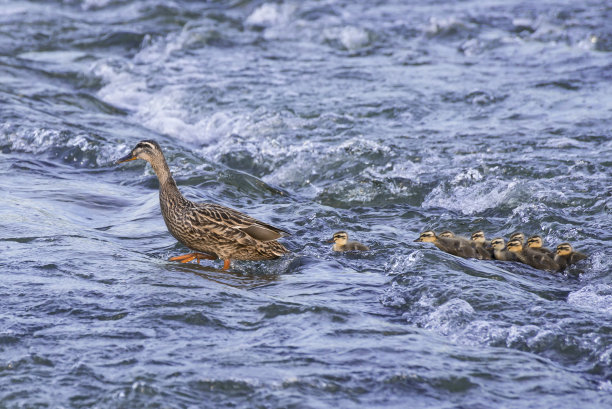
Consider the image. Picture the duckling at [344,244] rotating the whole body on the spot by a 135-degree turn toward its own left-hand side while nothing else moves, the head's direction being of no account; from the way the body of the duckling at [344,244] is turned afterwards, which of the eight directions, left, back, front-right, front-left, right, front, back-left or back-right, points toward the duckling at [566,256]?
front-left

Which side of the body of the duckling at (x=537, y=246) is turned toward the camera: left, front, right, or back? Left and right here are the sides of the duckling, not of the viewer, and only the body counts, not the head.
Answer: left

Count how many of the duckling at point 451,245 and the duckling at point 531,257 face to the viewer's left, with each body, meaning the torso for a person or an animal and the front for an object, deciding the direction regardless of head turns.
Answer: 2

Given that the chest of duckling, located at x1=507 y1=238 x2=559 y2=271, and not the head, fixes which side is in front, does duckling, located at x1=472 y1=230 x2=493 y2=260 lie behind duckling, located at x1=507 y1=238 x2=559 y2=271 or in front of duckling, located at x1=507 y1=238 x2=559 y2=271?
in front

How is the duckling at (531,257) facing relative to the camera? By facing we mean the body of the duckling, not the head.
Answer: to the viewer's left

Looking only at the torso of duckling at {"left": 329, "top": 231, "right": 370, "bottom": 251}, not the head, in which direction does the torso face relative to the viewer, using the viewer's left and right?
facing to the left of the viewer

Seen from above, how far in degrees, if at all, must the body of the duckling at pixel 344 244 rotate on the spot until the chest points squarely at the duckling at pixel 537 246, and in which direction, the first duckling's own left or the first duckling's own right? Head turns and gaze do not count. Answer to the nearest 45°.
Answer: approximately 180°

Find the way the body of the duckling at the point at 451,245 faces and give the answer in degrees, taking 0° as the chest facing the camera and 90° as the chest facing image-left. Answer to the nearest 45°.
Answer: approximately 90°
